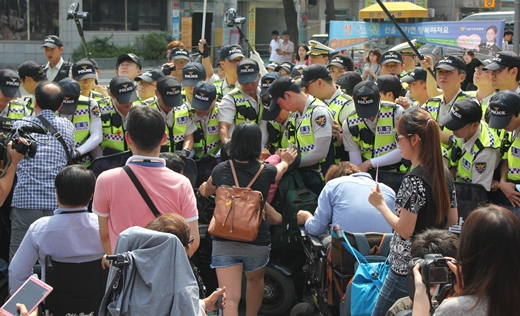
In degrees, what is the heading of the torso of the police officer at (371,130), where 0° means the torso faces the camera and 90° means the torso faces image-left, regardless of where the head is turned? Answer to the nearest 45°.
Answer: approximately 0°

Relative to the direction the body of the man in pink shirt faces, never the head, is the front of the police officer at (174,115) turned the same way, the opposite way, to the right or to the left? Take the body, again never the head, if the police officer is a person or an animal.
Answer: the opposite way

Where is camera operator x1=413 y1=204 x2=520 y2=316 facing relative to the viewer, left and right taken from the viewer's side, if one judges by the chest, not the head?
facing away from the viewer and to the left of the viewer

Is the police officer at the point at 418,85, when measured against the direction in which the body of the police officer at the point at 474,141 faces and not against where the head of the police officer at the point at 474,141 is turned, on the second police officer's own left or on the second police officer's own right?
on the second police officer's own right

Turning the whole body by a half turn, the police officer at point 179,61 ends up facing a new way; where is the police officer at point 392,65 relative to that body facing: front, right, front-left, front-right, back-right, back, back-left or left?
right

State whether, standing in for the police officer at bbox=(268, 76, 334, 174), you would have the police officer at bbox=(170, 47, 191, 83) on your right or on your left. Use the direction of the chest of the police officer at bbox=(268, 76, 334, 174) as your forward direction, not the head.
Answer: on your right

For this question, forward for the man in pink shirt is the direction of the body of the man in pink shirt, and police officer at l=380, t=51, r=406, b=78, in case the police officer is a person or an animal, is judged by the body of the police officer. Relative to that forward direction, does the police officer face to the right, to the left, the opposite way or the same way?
the opposite way

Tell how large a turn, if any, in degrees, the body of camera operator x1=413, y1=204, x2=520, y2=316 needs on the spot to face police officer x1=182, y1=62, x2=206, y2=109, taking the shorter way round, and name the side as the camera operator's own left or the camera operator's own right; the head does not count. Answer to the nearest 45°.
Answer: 0° — they already face them

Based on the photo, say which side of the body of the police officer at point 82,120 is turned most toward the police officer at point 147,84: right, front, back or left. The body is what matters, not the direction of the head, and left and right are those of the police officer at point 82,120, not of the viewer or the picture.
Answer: back

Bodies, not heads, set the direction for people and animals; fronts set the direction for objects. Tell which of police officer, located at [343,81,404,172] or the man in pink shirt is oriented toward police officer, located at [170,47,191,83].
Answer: the man in pink shirt
